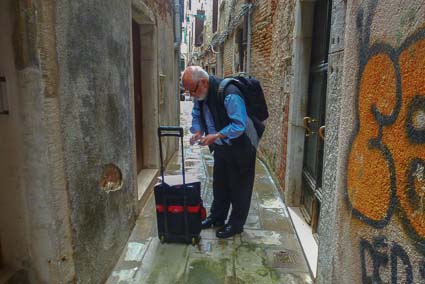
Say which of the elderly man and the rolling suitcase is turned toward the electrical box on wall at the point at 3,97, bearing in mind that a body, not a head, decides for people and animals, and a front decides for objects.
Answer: the elderly man

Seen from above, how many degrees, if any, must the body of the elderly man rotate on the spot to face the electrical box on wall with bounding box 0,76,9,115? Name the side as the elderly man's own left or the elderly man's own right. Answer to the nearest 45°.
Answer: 0° — they already face it

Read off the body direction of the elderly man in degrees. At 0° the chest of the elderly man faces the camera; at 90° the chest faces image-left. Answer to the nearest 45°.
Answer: approximately 45°

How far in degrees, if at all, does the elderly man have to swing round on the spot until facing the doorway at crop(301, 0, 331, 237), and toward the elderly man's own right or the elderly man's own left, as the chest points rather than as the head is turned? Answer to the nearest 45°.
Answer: approximately 180°

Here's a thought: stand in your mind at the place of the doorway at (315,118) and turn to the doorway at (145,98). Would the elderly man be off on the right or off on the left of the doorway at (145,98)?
left
